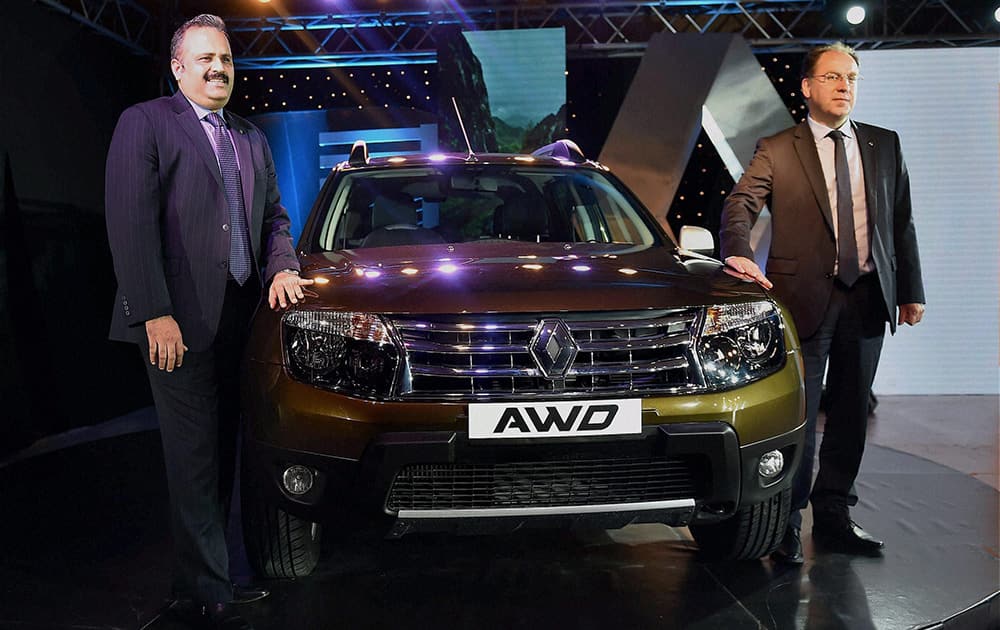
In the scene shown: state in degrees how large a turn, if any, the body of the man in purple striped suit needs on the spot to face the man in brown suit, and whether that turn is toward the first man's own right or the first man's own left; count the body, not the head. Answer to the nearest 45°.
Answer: approximately 45° to the first man's own left

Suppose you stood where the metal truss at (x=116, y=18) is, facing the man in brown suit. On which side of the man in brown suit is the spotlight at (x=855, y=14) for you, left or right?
left

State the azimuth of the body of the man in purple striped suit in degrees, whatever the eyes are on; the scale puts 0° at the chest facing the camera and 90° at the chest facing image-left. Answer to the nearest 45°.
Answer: approximately 315°

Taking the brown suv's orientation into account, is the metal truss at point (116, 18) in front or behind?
behind

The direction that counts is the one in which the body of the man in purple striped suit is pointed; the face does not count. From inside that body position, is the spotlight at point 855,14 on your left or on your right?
on your left

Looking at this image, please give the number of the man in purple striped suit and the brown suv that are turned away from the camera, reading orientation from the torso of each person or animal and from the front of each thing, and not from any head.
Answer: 0

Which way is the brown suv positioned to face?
toward the camera

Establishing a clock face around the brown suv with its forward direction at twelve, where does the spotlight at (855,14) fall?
The spotlight is roughly at 7 o'clock from the brown suv.

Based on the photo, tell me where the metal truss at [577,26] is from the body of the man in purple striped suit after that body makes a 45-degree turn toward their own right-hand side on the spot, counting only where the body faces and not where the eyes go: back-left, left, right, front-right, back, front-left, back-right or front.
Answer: back-left

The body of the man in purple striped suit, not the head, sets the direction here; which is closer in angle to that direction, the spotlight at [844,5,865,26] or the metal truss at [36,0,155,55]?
the spotlight
